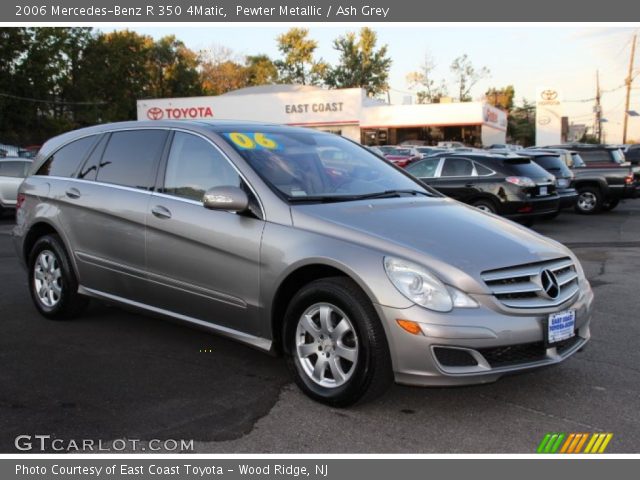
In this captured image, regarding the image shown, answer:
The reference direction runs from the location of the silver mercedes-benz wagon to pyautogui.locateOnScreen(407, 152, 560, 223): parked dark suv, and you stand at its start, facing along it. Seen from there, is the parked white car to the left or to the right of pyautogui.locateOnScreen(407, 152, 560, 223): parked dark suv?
left

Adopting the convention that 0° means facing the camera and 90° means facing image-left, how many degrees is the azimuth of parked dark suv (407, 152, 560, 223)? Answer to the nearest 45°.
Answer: approximately 135°

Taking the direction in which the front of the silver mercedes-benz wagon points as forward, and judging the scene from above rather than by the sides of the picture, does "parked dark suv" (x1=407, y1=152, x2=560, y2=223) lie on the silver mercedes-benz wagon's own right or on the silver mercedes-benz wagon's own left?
on the silver mercedes-benz wagon's own left

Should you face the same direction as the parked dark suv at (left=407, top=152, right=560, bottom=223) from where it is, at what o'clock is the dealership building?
The dealership building is roughly at 1 o'clock from the parked dark suv.

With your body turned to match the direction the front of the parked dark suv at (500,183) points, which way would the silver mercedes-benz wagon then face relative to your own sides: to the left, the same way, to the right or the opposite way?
the opposite way

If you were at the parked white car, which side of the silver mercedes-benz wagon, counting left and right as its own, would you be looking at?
back

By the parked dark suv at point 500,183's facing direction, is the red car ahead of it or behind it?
ahead

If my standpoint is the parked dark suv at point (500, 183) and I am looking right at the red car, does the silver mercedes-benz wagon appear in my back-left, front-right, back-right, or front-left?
back-left

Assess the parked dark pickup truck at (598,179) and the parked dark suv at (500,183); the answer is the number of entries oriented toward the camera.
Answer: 0

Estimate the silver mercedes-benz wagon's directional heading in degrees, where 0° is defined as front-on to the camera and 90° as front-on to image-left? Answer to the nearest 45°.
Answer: approximately 315°
